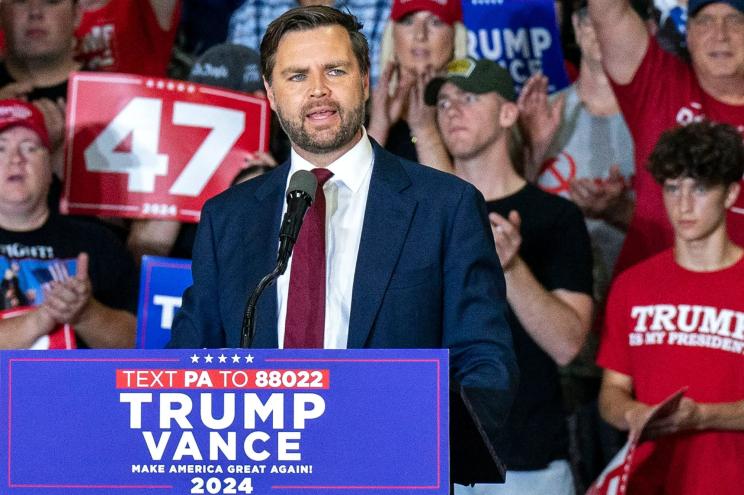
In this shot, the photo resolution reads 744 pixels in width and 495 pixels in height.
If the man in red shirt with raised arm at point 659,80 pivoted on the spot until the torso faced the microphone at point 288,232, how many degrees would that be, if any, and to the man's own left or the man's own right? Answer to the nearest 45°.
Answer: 0° — they already face it

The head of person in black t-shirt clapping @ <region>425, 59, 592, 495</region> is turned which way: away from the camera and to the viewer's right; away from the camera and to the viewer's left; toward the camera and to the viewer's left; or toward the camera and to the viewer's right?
toward the camera and to the viewer's left

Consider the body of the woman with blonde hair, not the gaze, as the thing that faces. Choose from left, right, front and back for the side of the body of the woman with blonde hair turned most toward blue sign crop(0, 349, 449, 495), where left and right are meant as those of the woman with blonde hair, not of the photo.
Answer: front

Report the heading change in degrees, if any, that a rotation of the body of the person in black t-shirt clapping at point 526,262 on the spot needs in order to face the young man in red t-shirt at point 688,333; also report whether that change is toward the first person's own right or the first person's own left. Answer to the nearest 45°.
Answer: approximately 90° to the first person's own left

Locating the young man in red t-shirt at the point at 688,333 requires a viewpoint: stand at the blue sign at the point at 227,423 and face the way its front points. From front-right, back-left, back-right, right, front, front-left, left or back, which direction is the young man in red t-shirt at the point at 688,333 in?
back-left

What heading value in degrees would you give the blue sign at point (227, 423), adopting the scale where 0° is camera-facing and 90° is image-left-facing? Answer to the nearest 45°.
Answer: approximately 0°

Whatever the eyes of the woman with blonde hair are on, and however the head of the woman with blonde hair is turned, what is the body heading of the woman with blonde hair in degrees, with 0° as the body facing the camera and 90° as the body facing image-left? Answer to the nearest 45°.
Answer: approximately 0°
